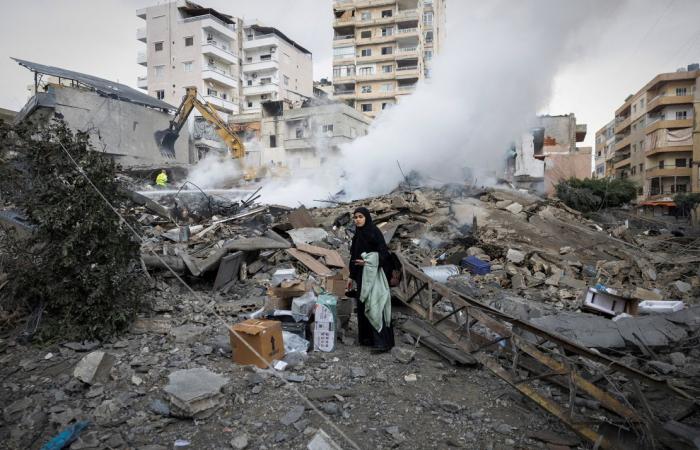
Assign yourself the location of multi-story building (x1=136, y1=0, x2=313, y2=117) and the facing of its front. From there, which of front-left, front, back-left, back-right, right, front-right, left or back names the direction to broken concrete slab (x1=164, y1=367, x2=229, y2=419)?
front-right

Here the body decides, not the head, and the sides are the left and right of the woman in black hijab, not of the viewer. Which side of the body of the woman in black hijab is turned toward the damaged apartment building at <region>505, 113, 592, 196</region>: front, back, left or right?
back

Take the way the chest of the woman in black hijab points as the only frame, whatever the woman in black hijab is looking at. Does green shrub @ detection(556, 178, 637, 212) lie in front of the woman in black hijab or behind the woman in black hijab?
behind

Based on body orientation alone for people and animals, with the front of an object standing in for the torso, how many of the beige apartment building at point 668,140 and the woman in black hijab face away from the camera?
0

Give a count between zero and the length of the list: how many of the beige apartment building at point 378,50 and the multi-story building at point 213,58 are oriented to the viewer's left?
0

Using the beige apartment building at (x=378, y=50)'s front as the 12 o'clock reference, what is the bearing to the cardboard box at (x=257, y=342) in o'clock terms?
The cardboard box is roughly at 12 o'clock from the beige apartment building.

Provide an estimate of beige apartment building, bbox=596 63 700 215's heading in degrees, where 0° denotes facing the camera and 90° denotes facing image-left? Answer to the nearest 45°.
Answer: approximately 45°

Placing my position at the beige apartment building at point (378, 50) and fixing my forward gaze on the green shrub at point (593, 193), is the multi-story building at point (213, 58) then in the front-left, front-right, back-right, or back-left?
front-right

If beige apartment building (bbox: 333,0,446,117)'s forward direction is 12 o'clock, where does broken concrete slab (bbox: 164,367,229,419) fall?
The broken concrete slab is roughly at 12 o'clock from the beige apartment building.

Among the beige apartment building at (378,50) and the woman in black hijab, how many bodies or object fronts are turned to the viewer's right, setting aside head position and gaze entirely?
0

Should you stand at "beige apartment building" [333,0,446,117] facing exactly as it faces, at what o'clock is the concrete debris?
The concrete debris is roughly at 12 o'clock from the beige apartment building.

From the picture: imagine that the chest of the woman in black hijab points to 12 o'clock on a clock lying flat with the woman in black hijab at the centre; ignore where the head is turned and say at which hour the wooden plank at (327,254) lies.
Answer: The wooden plank is roughly at 4 o'clock from the woman in black hijab.

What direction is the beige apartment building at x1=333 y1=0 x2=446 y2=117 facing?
toward the camera

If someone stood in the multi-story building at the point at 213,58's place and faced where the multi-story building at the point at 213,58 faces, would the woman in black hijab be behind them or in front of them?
in front

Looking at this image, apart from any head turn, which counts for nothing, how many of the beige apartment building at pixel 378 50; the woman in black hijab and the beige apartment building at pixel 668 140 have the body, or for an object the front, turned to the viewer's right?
0

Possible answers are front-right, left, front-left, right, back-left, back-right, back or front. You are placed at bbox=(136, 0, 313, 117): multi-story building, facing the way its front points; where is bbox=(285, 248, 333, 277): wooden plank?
front-right

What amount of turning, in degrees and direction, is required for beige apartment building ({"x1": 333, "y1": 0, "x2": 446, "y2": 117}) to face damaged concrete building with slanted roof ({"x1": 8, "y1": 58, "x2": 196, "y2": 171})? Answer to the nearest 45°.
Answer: approximately 45° to its right

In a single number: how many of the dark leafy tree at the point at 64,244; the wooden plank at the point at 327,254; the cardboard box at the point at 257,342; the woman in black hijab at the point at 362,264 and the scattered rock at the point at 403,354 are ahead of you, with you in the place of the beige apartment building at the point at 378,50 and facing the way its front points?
5
